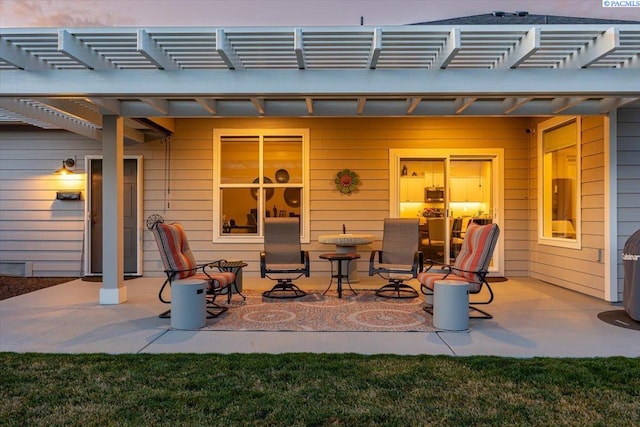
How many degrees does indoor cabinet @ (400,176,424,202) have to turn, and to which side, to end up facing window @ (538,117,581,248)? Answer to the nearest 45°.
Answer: approximately 45° to its left

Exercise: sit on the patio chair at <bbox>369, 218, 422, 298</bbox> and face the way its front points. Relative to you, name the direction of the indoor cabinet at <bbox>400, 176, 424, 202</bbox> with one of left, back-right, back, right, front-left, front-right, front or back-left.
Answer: back

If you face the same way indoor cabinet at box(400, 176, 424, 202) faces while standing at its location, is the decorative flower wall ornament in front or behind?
in front

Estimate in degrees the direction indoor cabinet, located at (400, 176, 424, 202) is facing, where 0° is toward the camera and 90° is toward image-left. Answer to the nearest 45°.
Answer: approximately 0°

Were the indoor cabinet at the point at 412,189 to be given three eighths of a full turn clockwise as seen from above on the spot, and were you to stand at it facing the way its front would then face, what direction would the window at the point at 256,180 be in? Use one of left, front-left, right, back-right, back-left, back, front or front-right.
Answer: left

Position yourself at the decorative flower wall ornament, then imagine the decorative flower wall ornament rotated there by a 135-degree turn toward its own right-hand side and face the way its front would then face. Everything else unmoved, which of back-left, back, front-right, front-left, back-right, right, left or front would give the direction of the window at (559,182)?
back-right

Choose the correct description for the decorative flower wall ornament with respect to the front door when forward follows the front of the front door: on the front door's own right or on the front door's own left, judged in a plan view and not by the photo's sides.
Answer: on the front door's own left

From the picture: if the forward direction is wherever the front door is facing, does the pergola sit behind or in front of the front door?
in front
